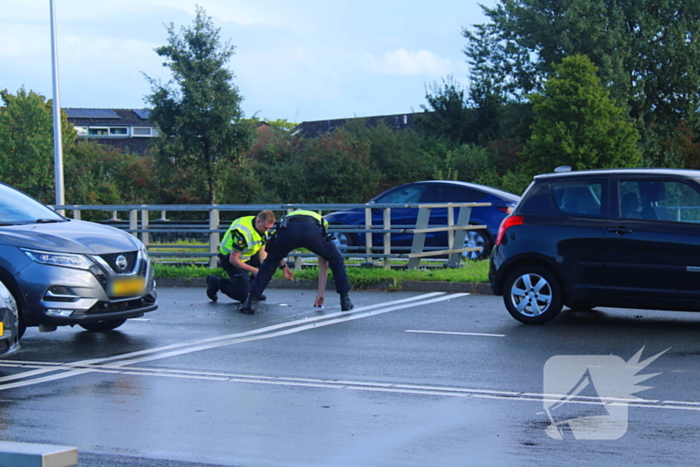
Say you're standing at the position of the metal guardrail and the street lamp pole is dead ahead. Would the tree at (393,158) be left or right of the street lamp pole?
right

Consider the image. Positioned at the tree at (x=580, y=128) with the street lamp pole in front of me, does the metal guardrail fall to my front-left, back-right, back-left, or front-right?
front-left

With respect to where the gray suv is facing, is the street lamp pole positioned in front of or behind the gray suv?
behind

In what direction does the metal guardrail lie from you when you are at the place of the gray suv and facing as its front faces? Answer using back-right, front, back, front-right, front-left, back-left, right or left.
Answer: left

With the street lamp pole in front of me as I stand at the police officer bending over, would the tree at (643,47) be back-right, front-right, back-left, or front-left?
front-right

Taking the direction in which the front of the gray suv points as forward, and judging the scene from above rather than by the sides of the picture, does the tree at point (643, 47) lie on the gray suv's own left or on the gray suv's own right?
on the gray suv's own left

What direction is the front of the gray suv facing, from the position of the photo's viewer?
facing the viewer and to the right of the viewer

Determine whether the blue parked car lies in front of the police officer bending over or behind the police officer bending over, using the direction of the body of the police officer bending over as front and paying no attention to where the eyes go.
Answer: in front
